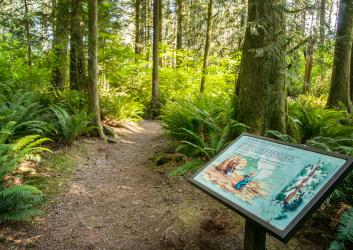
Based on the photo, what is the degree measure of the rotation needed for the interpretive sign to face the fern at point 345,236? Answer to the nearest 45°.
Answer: approximately 180°

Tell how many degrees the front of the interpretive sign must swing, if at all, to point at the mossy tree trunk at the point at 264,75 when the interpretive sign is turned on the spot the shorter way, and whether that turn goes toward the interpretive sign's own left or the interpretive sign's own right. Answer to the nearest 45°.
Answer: approximately 135° to the interpretive sign's own right

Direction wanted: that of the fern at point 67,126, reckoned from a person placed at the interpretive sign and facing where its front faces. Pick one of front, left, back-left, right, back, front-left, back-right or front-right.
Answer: right

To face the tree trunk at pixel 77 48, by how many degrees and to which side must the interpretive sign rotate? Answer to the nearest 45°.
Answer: approximately 90° to its right

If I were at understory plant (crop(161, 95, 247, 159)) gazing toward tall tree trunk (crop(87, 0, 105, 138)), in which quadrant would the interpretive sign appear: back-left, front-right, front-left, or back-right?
back-left

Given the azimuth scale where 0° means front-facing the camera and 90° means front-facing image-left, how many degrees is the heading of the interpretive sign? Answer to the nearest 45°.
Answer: approximately 45°

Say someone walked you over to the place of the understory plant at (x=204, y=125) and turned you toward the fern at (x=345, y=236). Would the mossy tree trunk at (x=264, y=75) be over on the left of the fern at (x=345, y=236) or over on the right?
left

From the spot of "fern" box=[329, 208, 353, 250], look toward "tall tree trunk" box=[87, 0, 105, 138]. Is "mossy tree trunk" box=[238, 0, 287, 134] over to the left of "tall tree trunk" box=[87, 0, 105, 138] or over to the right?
right

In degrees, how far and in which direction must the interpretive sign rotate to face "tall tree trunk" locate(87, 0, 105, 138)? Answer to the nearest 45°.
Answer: approximately 90° to its right

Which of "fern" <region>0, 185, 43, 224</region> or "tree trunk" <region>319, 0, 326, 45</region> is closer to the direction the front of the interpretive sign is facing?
the fern

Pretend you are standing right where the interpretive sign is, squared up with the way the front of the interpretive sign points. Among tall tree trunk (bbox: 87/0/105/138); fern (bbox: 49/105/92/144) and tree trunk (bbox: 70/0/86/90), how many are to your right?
3

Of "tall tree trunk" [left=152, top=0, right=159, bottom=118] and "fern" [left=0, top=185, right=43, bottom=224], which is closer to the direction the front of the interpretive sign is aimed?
the fern
